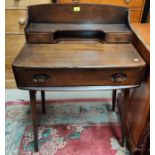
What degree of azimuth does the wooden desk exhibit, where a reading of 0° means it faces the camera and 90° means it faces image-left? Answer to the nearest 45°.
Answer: approximately 0°
